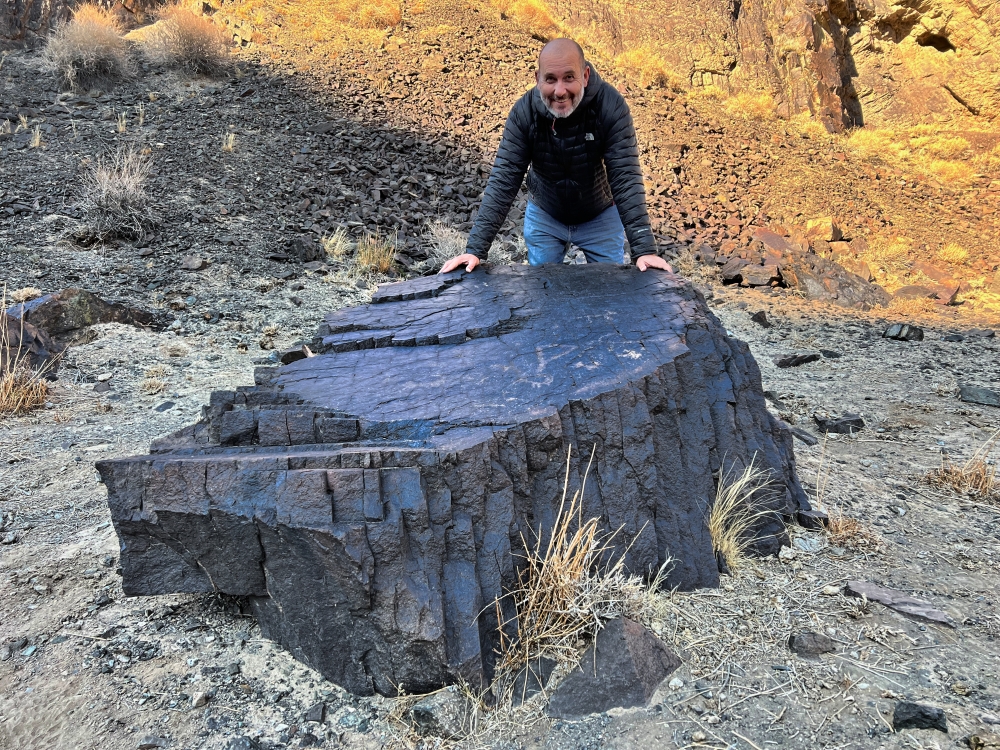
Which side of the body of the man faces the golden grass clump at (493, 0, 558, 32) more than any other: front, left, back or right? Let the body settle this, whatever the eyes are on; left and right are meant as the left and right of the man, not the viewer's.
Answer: back

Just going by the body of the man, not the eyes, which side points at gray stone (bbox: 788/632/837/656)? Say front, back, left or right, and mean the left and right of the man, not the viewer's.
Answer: front

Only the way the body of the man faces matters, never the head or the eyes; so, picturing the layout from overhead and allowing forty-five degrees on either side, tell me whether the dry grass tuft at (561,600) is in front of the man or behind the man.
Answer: in front

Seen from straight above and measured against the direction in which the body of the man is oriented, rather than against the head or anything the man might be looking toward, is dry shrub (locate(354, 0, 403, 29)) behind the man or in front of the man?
behind

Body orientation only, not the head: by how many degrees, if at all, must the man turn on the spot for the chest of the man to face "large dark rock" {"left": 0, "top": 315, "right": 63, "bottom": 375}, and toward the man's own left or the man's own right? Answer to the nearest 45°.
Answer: approximately 90° to the man's own right

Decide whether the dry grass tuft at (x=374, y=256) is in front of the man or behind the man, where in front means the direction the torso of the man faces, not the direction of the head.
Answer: behind

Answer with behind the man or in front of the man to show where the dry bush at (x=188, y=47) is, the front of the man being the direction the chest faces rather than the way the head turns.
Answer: behind

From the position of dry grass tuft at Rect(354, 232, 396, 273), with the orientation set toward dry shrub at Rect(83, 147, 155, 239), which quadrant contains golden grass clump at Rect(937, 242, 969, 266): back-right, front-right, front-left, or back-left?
back-right

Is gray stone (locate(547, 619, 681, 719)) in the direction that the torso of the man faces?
yes

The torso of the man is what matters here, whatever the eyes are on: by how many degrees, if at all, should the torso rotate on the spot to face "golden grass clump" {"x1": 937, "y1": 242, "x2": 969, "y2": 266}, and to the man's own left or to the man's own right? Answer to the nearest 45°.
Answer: approximately 135° to the man's own left

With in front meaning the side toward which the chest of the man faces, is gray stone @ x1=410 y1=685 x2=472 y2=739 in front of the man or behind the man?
in front

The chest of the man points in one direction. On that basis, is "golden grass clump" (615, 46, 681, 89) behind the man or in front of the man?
behind

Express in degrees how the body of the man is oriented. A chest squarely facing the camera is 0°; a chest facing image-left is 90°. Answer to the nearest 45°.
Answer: approximately 0°
